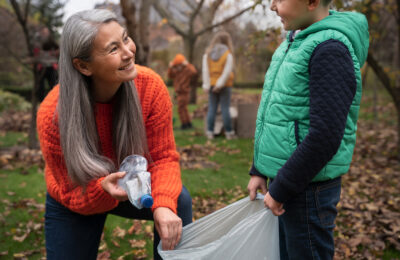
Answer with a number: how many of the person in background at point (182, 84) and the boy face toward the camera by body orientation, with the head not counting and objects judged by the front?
1

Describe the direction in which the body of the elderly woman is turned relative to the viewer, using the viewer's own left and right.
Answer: facing the viewer and to the right of the viewer

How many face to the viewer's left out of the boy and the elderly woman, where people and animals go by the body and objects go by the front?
1

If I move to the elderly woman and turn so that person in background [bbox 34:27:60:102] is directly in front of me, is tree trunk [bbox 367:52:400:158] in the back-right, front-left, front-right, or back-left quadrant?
front-right

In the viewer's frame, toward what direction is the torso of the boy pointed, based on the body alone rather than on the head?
to the viewer's left

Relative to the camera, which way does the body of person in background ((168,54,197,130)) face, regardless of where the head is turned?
toward the camera

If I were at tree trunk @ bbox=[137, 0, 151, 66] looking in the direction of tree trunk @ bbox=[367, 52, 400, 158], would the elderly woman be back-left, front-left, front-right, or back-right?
front-right

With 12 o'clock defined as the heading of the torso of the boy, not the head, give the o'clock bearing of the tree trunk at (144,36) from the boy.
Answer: The tree trunk is roughly at 2 o'clock from the boy.

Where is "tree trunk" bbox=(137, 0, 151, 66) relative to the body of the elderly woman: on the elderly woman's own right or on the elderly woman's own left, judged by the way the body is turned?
on the elderly woman's own left

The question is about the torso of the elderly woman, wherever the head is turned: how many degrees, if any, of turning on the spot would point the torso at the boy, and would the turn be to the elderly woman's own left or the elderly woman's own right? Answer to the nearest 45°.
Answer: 0° — they already face them

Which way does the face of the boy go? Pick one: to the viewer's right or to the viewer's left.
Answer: to the viewer's left

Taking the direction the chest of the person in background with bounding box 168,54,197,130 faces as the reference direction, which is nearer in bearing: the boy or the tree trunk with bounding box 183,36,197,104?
the boy

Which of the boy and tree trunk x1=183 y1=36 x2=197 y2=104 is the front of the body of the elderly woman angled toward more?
the boy

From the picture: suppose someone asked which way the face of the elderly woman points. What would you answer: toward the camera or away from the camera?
toward the camera
